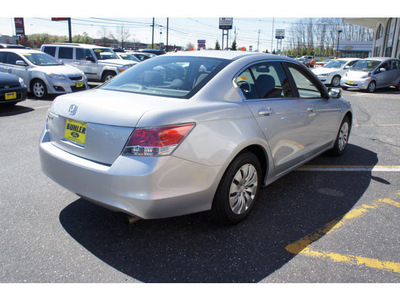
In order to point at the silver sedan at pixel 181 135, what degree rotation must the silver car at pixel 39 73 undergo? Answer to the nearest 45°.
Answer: approximately 45° to its right

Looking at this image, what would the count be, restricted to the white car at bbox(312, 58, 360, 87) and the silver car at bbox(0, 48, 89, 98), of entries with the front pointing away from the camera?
0

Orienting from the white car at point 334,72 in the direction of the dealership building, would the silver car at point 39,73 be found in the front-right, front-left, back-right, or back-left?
back-left

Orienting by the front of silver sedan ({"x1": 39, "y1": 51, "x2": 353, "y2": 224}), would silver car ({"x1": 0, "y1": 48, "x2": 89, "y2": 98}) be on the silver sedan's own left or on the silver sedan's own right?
on the silver sedan's own left

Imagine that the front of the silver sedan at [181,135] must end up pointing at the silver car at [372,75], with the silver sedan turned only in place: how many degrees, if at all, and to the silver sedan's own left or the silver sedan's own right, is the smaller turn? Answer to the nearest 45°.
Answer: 0° — it already faces it

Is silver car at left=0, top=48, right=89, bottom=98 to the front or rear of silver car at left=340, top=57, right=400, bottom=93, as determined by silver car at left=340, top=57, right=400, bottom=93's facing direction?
to the front

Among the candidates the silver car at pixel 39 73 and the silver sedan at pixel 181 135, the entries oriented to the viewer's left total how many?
0

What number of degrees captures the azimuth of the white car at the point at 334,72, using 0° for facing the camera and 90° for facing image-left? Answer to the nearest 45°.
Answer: approximately 45°

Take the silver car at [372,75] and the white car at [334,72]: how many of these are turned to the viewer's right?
0

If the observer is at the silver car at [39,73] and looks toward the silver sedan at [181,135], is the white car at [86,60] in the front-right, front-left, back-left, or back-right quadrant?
back-left

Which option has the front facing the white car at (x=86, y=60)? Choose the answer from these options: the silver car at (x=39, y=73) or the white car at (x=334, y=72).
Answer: the white car at (x=334, y=72)

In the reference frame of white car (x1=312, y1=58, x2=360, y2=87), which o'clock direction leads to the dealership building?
The dealership building is roughly at 5 o'clock from the white car.

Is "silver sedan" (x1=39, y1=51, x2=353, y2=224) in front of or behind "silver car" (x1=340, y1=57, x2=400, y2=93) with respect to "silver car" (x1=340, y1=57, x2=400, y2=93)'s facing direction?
in front

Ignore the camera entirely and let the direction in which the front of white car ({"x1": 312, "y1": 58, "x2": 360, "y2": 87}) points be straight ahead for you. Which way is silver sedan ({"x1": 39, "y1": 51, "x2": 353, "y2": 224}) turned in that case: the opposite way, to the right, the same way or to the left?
the opposite way

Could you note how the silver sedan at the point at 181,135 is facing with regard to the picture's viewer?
facing away from the viewer and to the right of the viewer

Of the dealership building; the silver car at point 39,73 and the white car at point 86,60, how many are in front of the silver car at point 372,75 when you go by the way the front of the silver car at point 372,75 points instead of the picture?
2
